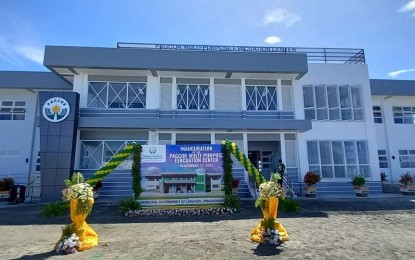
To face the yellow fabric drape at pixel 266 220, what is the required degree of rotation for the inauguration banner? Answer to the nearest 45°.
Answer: approximately 45° to its left

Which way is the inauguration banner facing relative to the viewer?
toward the camera

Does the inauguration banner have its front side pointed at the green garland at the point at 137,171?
no

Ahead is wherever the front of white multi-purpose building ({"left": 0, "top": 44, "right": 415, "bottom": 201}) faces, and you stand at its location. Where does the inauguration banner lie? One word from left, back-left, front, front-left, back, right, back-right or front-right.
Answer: front

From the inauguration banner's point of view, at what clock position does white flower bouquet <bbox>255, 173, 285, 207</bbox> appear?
The white flower bouquet is roughly at 11 o'clock from the inauguration banner.

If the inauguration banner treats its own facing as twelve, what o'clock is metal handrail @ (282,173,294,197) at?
The metal handrail is roughly at 8 o'clock from the inauguration banner.

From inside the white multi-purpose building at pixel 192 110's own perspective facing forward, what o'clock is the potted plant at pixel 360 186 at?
The potted plant is roughly at 9 o'clock from the white multi-purpose building.

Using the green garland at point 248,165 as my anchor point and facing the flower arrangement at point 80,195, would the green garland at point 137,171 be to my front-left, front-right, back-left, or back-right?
front-right

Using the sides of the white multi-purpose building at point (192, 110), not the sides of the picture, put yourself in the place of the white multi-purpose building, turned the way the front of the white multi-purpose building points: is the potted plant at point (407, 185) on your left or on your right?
on your left

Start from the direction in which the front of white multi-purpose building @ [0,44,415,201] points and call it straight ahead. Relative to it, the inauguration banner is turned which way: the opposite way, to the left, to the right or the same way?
the same way

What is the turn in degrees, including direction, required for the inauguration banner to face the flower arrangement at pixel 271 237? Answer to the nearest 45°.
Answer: approximately 45° to its left

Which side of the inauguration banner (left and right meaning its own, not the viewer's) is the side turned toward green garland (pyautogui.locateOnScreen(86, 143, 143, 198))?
right

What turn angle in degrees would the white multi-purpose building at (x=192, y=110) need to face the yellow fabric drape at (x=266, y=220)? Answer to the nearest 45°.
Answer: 0° — it already faces it

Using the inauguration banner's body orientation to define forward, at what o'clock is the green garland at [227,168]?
The green garland is roughly at 9 o'clock from the inauguration banner.

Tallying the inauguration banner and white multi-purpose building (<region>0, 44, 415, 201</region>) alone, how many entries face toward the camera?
2
